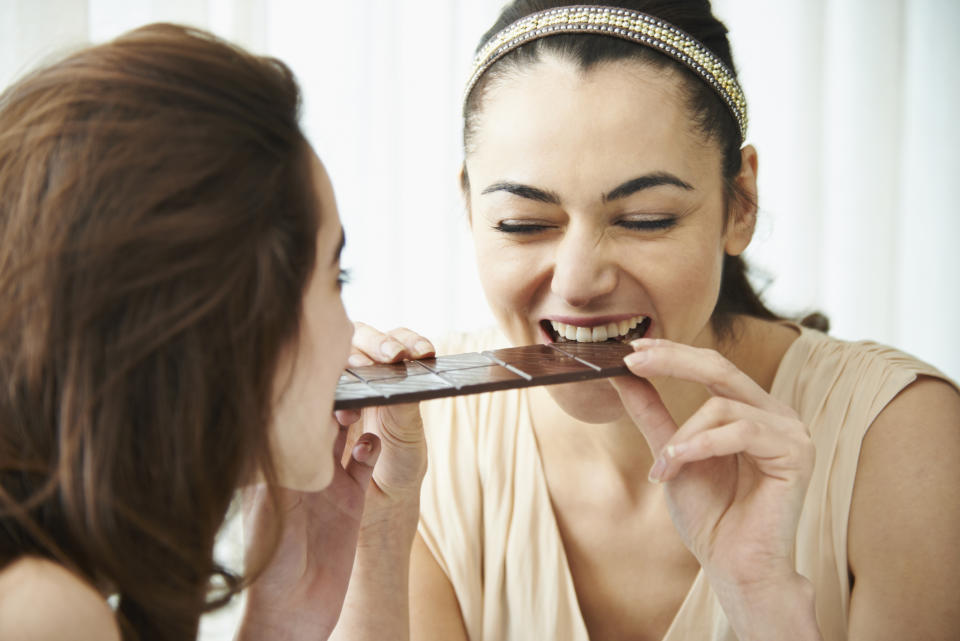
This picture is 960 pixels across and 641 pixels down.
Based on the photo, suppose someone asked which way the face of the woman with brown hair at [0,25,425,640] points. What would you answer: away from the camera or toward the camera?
away from the camera

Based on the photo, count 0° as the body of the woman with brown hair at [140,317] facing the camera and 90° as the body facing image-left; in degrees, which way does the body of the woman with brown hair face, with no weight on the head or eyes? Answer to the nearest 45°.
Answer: approximately 225°
